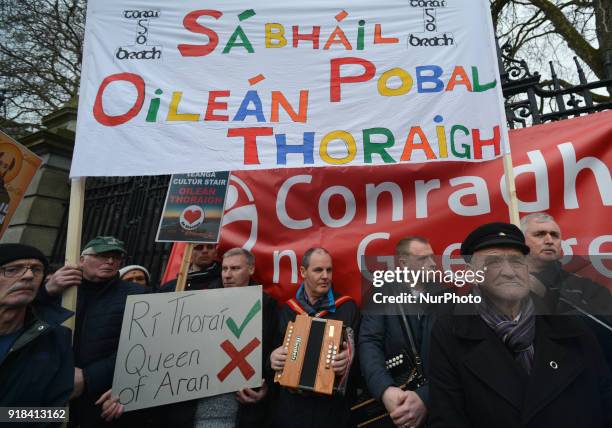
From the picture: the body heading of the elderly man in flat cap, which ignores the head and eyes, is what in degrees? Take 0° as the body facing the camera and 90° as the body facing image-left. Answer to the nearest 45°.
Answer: approximately 0°

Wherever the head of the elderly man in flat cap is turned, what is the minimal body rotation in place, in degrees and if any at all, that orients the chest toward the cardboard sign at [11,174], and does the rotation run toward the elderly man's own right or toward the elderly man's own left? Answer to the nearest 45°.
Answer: approximately 90° to the elderly man's own right

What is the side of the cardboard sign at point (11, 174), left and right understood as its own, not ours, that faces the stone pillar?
back

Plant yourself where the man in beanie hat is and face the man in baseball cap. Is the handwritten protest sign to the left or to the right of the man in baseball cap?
right

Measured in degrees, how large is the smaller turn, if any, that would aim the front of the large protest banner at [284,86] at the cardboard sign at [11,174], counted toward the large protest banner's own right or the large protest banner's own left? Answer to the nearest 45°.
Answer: approximately 90° to the large protest banner's own right

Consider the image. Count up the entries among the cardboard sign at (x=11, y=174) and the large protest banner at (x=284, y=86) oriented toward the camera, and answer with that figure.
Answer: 2

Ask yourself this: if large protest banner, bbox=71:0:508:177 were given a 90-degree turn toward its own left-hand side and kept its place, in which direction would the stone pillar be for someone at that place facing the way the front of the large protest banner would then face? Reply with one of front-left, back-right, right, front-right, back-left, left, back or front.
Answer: back-left

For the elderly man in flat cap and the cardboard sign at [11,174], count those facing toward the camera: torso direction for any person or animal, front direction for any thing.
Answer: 2

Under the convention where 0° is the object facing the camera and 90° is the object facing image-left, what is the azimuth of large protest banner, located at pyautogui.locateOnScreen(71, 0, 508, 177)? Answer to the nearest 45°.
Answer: approximately 0°
